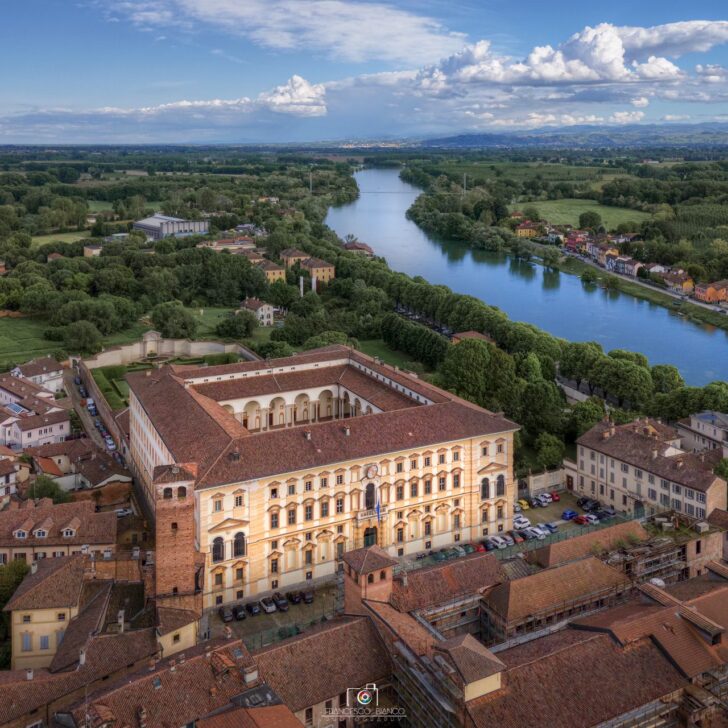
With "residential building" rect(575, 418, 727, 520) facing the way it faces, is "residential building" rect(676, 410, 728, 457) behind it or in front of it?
behind

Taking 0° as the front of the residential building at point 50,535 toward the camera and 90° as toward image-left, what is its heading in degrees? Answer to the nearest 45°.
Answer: approximately 0°

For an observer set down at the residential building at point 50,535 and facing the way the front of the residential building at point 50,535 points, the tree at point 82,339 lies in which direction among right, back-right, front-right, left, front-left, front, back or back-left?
back

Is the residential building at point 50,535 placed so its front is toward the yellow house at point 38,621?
yes

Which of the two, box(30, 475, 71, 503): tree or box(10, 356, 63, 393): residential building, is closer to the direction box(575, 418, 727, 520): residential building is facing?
the tree

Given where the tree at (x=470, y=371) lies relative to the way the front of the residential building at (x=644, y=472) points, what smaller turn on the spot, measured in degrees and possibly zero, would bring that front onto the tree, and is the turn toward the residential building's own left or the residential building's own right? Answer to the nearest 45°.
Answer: approximately 90° to the residential building's own right

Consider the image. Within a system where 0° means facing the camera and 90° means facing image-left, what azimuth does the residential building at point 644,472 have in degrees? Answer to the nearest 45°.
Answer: approximately 45°

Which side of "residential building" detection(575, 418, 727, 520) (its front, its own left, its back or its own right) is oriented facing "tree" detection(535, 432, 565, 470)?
right

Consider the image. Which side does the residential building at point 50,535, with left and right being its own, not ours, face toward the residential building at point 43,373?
back

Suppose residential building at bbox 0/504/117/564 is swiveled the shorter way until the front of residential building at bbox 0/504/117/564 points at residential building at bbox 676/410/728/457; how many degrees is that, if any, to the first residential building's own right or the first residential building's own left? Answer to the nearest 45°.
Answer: approximately 90° to the first residential building's own left

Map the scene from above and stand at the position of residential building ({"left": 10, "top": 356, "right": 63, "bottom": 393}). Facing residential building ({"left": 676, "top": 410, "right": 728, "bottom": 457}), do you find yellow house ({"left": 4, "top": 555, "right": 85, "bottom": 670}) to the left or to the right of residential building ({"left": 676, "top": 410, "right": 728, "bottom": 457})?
right
